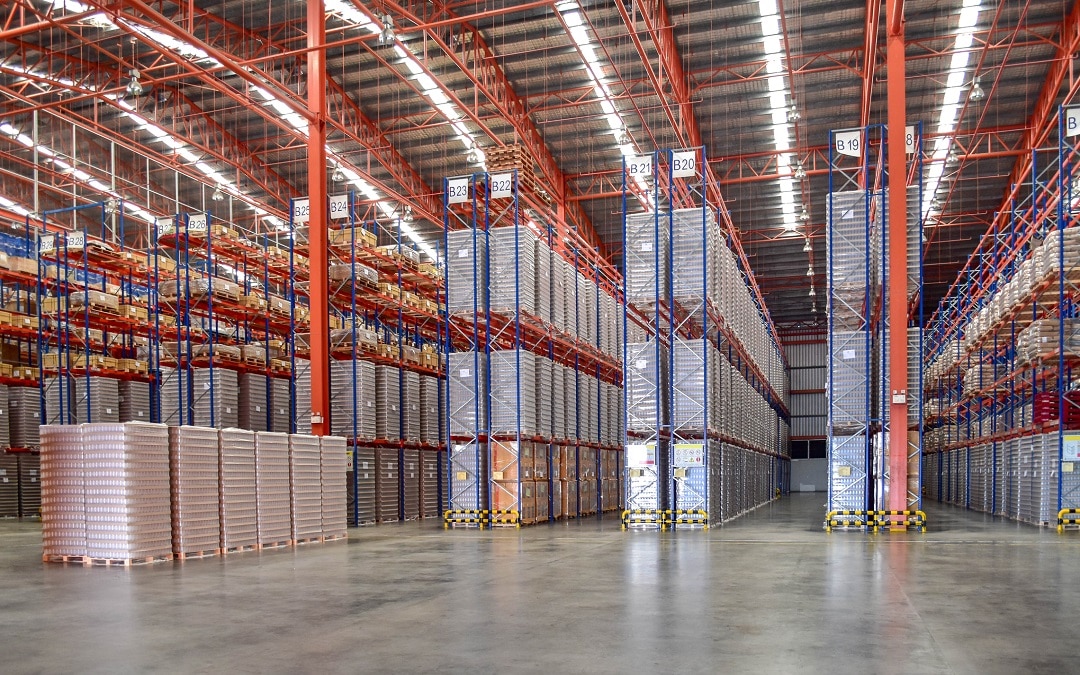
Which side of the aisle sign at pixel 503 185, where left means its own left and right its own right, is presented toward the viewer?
front

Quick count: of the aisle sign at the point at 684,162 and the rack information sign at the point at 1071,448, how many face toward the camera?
2
